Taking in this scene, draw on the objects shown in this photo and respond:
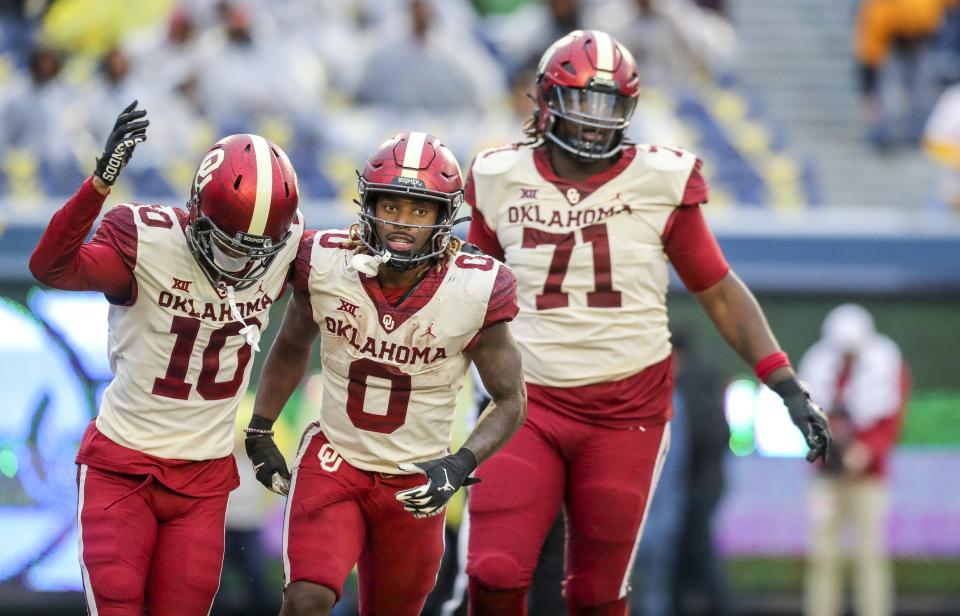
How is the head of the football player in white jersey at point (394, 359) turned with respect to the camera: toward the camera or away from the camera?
toward the camera

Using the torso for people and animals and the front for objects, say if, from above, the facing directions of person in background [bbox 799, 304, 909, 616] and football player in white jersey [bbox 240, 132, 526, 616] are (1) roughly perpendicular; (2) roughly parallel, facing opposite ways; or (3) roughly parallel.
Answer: roughly parallel

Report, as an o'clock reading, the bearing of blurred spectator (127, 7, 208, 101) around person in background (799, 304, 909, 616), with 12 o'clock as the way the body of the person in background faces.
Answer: The blurred spectator is roughly at 5 o'clock from the person in background.

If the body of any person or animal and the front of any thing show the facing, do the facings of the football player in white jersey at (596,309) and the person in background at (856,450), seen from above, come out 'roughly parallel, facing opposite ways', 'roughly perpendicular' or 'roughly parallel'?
roughly parallel

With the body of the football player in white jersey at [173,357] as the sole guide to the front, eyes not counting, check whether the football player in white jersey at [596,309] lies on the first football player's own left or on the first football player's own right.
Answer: on the first football player's own left

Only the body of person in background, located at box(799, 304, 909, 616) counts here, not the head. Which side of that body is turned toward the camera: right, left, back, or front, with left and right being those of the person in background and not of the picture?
front

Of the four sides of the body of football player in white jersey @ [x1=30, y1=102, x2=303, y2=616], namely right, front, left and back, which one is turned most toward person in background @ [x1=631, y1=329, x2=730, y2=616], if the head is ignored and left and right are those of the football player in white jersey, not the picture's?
back

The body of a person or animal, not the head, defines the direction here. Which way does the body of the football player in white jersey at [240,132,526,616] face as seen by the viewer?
toward the camera

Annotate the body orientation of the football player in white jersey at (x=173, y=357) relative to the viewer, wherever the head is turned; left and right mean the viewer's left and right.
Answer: facing the viewer and to the right of the viewer
